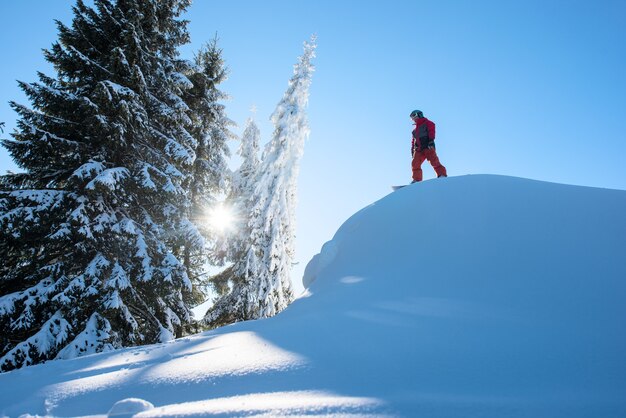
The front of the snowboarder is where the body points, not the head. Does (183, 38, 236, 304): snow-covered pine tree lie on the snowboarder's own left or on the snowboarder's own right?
on the snowboarder's own right

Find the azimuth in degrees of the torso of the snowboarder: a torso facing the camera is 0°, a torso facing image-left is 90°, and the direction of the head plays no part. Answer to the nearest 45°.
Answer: approximately 45°

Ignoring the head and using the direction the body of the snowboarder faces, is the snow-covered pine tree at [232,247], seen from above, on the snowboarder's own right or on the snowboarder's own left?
on the snowboarder's own right

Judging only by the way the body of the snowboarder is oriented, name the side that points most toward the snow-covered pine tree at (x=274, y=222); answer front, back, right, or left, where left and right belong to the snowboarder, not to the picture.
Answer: right
